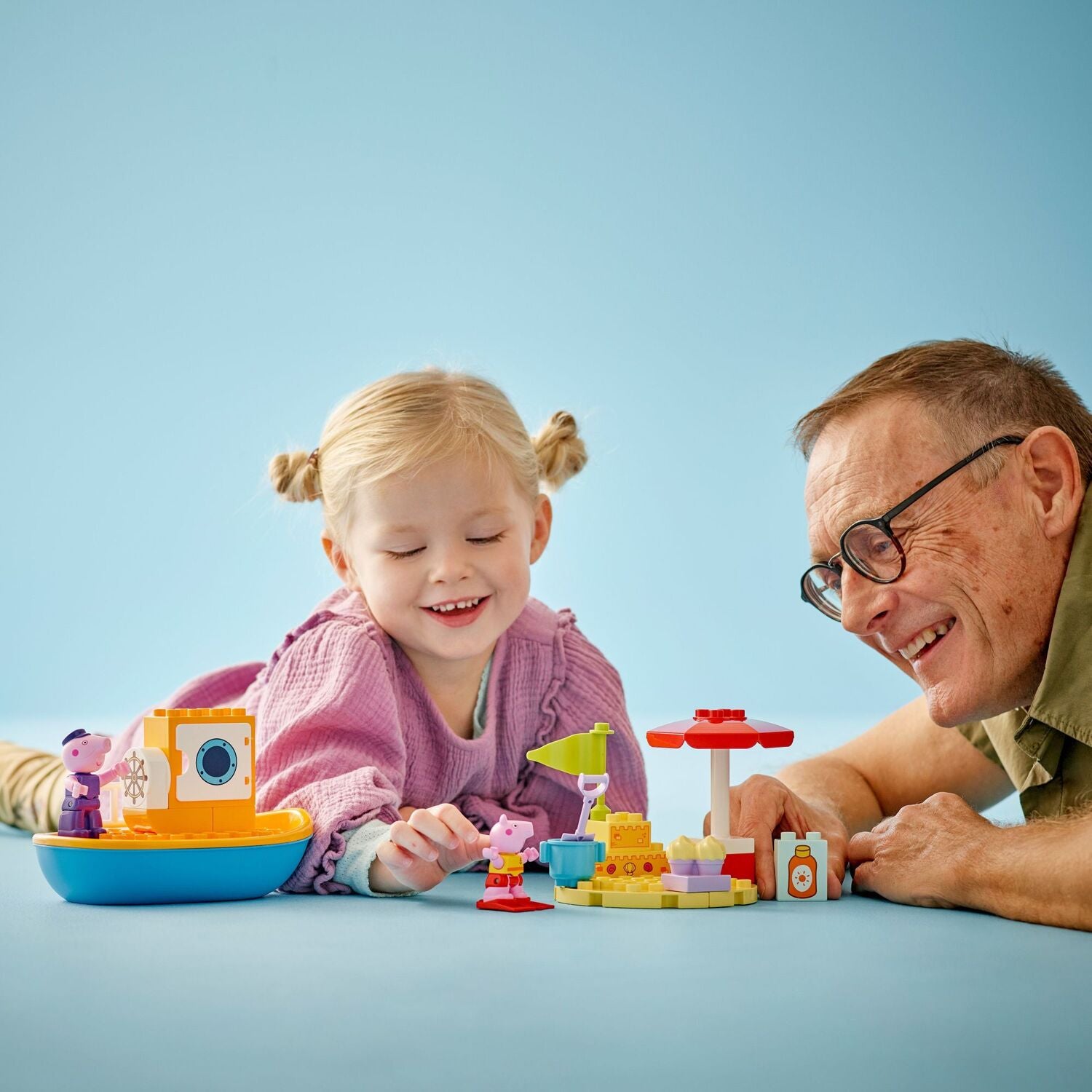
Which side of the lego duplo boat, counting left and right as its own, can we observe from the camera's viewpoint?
right

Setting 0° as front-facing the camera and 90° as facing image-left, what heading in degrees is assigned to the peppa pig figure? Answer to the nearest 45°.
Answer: approximately 315°

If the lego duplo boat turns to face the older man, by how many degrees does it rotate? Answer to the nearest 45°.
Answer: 0° — it already faces them

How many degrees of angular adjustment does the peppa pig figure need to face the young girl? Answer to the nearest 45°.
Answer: approximately 135° to its left
